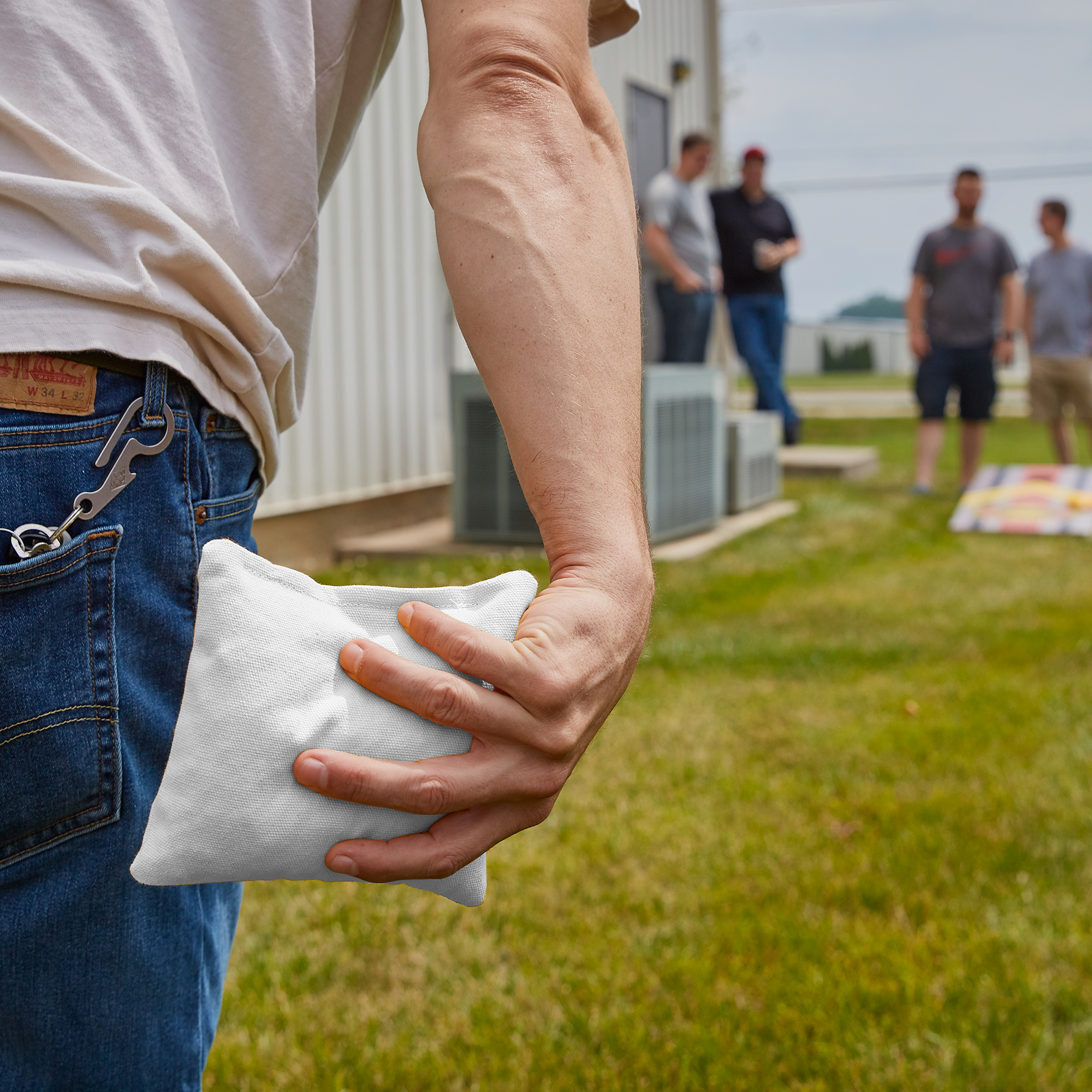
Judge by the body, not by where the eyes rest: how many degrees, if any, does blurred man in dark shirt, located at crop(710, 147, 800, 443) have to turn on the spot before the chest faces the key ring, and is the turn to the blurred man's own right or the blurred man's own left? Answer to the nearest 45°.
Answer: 0° — they already face it

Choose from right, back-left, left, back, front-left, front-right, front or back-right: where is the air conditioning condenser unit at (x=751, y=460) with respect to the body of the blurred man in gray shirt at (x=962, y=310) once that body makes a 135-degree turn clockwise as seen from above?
left

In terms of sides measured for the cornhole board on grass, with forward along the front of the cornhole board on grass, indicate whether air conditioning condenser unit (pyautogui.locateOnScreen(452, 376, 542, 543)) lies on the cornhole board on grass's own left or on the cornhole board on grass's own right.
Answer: on the cornhole board on grass's own right

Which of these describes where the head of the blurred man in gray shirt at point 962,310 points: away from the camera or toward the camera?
toward the camera

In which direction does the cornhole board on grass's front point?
toward the camera

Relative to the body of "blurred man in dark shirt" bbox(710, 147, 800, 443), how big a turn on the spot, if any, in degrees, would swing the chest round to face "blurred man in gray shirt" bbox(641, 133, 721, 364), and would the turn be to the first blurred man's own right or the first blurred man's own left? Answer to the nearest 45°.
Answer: approximately 45° to the first blurred man's own right

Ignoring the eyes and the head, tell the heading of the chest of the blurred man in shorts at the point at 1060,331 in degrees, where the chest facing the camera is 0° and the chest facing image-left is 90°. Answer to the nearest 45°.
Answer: approximately 45°

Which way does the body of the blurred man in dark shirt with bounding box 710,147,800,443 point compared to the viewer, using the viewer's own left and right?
facing the viewer

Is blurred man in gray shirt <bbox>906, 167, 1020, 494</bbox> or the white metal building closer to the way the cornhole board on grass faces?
the white metal building

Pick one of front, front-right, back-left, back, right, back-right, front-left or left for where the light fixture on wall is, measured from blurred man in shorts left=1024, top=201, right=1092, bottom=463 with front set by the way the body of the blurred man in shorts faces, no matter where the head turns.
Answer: front-right

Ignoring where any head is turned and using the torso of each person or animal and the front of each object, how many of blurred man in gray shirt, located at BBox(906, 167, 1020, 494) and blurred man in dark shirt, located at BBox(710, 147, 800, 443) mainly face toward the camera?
2

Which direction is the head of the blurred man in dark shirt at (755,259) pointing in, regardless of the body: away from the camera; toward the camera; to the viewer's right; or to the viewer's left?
toward the camera

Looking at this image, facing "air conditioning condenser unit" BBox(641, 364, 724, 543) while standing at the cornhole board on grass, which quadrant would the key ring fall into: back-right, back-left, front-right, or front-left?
front-left

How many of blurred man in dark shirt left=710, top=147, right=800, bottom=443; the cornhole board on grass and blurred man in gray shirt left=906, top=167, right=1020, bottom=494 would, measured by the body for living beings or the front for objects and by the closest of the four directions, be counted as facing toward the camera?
3

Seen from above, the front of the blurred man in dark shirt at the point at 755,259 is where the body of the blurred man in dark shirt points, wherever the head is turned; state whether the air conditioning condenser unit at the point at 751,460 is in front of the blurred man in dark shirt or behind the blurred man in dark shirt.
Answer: in front

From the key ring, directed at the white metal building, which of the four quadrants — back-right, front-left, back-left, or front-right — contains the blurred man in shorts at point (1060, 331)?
front-right

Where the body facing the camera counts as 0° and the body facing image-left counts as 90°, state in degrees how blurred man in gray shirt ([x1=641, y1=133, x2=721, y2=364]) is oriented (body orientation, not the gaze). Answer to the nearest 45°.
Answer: approximately 315°
